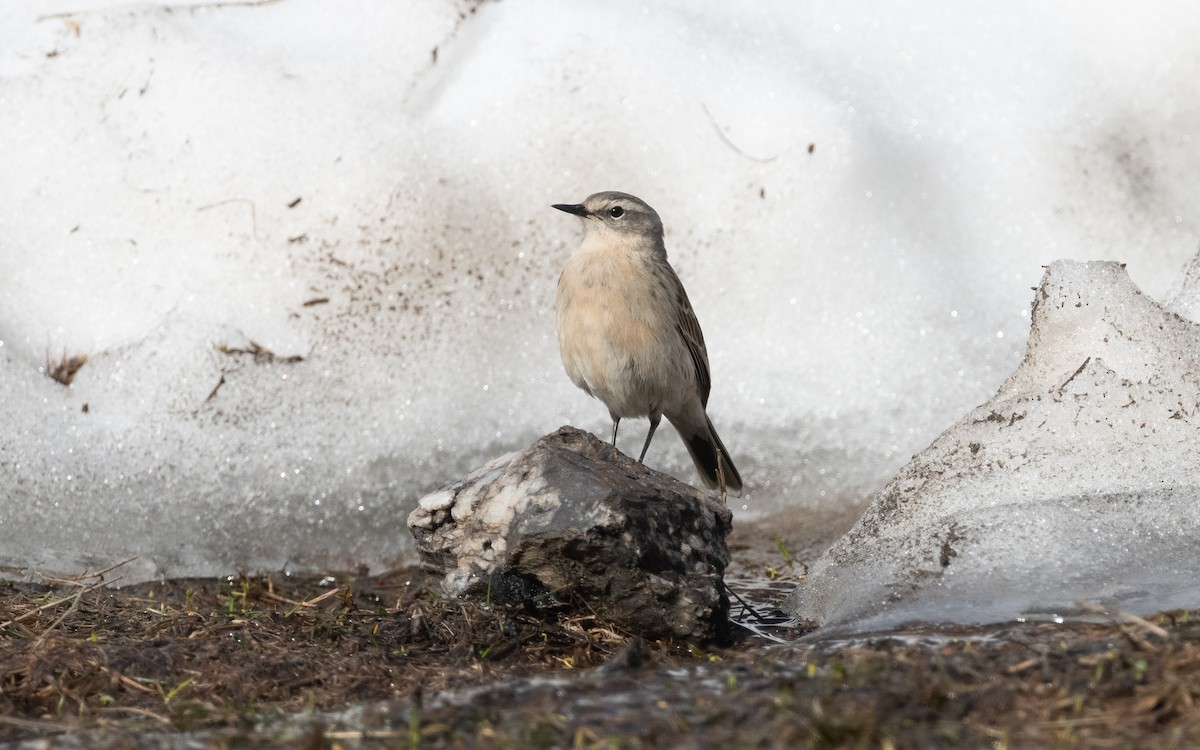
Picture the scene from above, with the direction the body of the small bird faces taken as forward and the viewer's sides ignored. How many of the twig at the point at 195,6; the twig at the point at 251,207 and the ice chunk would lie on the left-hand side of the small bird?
1

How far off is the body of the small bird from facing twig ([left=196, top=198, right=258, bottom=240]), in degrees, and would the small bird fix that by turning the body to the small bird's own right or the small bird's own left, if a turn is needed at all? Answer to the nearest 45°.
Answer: approximately 45° to the small bird's own right

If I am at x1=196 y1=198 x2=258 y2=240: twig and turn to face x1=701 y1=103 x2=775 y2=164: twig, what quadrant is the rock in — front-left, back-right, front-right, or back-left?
front-right

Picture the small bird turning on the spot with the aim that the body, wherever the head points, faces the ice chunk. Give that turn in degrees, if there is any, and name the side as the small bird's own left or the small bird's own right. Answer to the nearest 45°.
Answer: approximately 90° to the small bird's own left

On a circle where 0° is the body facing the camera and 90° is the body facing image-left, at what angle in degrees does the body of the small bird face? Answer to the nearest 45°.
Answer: approximately 45°
